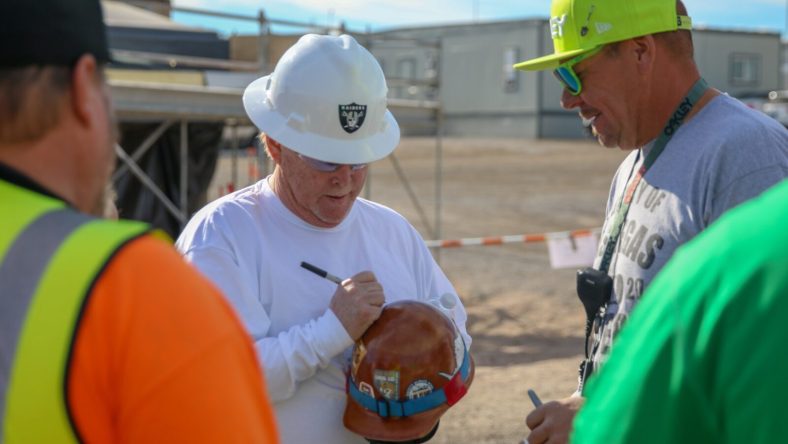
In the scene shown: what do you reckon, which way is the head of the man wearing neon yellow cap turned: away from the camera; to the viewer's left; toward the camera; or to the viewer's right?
to the viewer's left

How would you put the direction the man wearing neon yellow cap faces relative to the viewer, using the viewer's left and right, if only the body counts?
facing the viewer and to the left of the viewer

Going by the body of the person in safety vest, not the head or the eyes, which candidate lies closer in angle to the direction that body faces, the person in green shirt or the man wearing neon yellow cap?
the man wearing neon yellow cap

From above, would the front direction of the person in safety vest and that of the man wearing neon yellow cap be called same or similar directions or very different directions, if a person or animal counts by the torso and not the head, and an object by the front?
very different directions

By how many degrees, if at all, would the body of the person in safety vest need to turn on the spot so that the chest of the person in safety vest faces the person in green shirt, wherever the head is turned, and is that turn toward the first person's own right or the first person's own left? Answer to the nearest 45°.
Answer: approximately 45° to the first person's own right

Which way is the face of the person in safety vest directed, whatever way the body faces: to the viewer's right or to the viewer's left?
to the viewer's right

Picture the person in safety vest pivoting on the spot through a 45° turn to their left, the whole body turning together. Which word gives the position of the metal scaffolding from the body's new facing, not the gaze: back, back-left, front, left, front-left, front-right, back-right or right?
front

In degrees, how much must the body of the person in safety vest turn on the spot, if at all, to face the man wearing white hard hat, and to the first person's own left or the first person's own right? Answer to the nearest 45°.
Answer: approximately 45° to the first person's own left

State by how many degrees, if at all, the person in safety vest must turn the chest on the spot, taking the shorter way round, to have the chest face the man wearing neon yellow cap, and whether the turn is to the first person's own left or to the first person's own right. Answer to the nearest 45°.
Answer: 0° — they already face them

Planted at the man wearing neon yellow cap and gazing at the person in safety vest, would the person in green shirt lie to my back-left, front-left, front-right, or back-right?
front-left

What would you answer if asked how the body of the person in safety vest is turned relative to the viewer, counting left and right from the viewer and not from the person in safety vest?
facing away from the viewer and to the right of the viewer

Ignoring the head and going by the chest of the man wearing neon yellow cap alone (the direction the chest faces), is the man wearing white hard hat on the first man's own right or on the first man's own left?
on the first man's own right

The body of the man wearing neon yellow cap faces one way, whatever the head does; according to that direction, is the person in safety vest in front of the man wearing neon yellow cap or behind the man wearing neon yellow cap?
in front

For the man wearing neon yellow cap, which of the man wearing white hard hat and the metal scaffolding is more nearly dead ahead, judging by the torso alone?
the man wearing white hard hat
